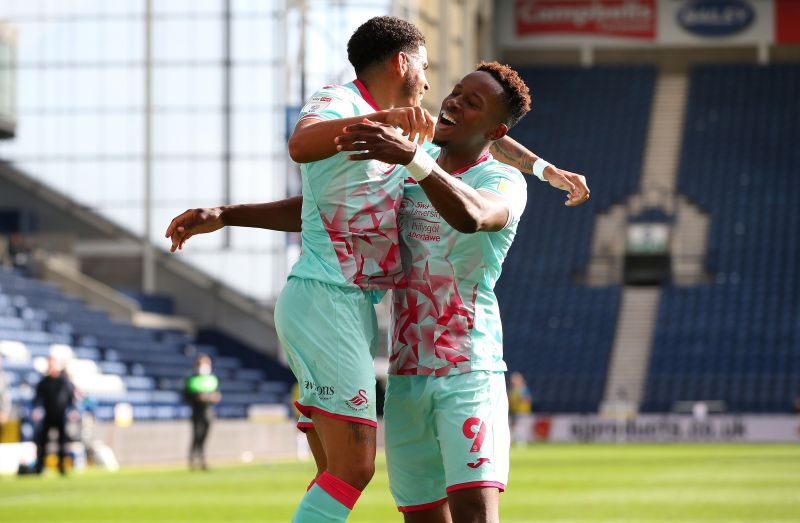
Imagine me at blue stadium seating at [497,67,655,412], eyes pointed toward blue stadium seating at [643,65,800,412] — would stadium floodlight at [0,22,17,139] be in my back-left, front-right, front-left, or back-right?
back-right

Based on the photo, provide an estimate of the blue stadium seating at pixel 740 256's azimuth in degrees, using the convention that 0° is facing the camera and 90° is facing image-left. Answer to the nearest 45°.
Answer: approximately 0°

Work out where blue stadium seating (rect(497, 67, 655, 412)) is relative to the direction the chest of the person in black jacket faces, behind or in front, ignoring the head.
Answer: behind

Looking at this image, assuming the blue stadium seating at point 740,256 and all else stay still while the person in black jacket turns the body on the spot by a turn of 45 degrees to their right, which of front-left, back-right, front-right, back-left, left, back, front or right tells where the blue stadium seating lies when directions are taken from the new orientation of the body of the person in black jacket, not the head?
back

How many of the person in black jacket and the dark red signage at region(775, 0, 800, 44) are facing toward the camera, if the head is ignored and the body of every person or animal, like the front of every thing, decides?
2

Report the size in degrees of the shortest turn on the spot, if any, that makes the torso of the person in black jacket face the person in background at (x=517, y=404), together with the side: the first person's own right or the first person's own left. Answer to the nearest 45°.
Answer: approximately 135° to the first person's own left

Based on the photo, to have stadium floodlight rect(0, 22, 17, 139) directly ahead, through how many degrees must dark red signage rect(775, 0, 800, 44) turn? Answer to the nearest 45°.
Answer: approximately 45° to its right

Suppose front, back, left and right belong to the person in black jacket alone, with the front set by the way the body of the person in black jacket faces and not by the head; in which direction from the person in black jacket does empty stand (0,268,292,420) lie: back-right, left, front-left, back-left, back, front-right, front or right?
back

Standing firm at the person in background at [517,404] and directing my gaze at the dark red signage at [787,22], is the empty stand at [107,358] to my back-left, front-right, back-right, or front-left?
back-left

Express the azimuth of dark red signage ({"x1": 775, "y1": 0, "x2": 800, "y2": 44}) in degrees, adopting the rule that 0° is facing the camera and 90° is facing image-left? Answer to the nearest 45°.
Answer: approximately 0°

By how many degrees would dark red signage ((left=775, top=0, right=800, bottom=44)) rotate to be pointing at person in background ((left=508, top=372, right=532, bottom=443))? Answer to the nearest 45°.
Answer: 0° — it already faces them

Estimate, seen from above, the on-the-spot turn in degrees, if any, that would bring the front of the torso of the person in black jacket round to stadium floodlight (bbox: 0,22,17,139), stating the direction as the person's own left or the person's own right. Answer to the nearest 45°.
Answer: approximately 180°

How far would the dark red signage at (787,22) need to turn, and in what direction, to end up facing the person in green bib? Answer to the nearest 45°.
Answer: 0° — it already faces them
